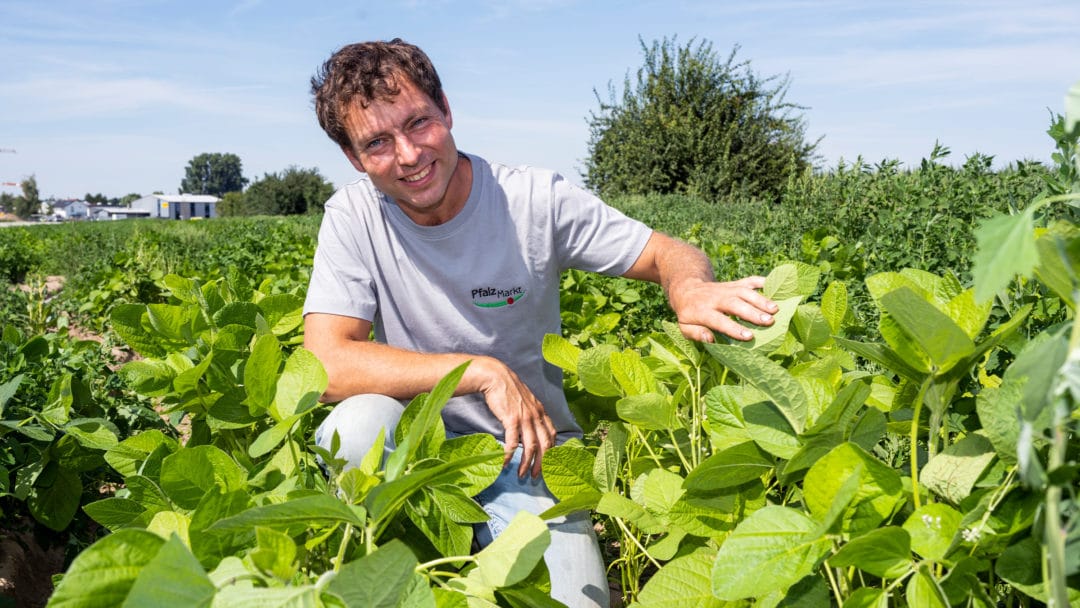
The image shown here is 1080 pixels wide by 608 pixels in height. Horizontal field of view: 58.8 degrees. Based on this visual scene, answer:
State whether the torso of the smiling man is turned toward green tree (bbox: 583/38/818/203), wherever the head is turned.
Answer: no

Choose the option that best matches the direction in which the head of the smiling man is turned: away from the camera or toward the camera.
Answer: toward the camera

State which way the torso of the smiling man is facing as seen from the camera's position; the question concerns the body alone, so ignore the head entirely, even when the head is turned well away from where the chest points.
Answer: toward the camera
